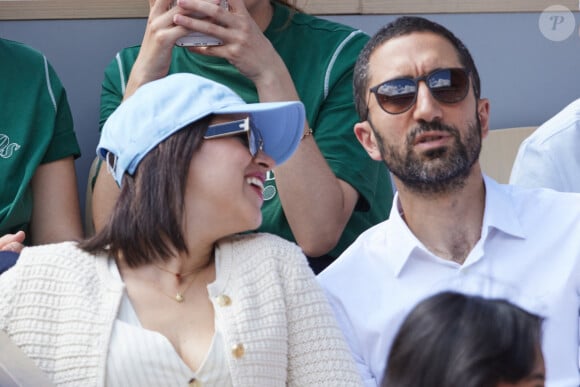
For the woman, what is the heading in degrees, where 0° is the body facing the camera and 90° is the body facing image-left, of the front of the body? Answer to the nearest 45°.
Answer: approximately 0°

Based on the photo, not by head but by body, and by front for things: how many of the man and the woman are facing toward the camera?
2

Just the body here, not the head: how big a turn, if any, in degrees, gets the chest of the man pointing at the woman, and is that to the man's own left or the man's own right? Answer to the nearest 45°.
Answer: approximately 45° to the man's own right

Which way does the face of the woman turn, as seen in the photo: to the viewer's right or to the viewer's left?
to the viewer's right

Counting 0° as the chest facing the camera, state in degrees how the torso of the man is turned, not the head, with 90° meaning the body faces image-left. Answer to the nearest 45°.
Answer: approximately 0°

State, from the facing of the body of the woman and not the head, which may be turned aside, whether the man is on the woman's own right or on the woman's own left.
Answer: on the woman's own left
